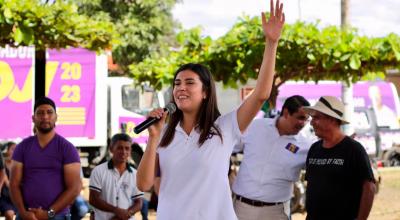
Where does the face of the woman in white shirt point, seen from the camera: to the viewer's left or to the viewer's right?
to the viewer's left

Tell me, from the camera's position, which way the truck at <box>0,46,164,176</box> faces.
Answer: facing to the right of the viewer

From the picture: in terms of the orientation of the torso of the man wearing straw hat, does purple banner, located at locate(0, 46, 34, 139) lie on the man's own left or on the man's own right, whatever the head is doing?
on the man's own right

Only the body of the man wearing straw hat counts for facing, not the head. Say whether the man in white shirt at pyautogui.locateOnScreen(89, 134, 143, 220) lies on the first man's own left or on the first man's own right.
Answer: on the first man's own right

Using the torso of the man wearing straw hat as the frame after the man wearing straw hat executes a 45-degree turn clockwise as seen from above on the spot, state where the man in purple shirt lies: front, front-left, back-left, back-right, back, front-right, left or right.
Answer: front

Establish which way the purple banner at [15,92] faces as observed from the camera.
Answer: facing the viewer

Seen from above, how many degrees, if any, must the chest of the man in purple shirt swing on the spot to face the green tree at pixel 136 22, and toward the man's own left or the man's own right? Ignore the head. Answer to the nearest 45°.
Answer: approximately 180°

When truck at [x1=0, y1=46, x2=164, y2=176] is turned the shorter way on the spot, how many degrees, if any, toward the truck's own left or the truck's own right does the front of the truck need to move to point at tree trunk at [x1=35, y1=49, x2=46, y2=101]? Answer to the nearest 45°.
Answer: approximately 90° to the truck's own right

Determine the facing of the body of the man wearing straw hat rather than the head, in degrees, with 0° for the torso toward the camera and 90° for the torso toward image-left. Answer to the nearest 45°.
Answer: approximately 45°

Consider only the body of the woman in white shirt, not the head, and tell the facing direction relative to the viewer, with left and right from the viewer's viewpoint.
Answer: facing the viewer and to the left of the viewer

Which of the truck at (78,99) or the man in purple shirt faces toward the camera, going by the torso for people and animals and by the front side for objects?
the man in purple shirt

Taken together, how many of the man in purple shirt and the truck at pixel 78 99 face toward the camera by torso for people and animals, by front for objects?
1
